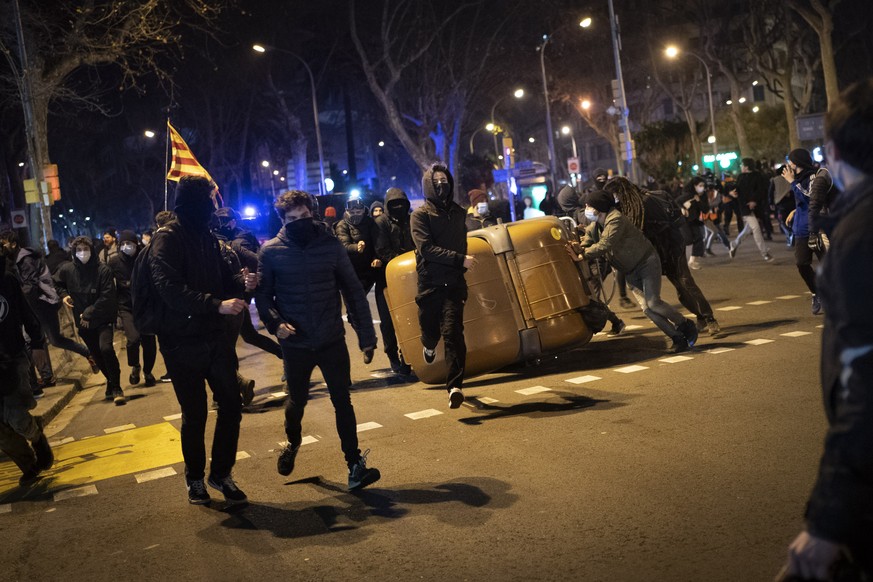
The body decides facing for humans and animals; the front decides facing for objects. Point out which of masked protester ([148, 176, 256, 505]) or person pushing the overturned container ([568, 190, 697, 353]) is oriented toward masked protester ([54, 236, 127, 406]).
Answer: the person pushing the overturned container

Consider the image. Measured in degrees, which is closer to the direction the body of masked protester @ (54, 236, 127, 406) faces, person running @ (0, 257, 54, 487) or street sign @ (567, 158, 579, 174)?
the person running

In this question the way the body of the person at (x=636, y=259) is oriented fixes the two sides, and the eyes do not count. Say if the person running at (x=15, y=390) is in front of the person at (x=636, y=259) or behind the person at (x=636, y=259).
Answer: in front

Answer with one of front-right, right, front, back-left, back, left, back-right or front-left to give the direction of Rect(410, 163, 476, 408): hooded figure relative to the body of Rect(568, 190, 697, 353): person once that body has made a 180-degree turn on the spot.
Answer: back-right

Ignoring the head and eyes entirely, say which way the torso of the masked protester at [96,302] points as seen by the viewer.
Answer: toward the camera

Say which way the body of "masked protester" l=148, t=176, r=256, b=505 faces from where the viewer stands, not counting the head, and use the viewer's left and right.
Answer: facing the viewer and to the right of the viewer

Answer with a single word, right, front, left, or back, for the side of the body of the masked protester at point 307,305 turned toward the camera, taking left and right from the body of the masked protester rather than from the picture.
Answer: front

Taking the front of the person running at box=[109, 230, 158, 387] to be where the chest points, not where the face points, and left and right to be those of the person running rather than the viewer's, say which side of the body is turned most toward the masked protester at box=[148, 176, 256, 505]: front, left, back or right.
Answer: front

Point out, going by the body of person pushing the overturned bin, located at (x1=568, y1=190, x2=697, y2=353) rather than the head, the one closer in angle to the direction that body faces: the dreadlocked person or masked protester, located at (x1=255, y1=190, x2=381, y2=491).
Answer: the masked protester

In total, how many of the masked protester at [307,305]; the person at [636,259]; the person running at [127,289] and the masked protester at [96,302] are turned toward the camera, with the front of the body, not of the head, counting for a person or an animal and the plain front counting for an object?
3

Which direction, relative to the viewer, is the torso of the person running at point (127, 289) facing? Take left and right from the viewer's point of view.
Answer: facing the viewer

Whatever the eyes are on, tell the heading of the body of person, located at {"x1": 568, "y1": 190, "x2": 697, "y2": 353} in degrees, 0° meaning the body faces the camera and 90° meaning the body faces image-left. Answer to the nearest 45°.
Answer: approximately 90°

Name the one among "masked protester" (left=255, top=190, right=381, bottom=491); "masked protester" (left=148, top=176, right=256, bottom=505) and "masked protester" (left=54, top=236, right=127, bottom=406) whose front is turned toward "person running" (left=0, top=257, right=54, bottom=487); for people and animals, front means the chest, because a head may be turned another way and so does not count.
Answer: "masked protester" (left=54, top=236, right=127, bottom=406)
